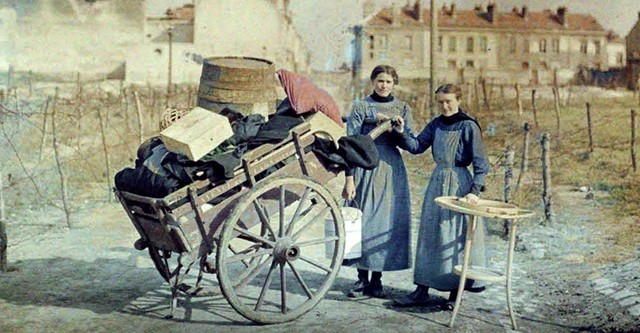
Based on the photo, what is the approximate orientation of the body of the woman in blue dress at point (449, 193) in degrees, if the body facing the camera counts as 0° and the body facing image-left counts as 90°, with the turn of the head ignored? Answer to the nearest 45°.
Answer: approximately 45°

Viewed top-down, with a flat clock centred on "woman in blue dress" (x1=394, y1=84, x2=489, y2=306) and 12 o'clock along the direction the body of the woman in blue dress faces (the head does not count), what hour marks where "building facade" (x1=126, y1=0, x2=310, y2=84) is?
The building facade is roughly at 4 o'clock from the woman in blue dress.

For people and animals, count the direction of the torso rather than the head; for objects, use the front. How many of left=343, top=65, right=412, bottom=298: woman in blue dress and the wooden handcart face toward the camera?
1

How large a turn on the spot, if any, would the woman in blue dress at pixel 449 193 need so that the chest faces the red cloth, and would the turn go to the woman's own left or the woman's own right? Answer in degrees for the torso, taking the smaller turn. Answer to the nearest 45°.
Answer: approximately 45° to the woman's own right

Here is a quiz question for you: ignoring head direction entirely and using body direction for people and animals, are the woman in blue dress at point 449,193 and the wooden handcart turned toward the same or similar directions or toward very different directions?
very different directions

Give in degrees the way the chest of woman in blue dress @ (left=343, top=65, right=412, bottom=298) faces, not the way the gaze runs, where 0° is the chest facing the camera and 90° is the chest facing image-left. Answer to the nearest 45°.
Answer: approximately 0°

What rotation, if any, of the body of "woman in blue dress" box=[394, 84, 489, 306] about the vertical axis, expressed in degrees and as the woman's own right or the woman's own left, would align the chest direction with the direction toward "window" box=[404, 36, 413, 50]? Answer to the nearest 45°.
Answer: approximately 135° to the woman's own right
